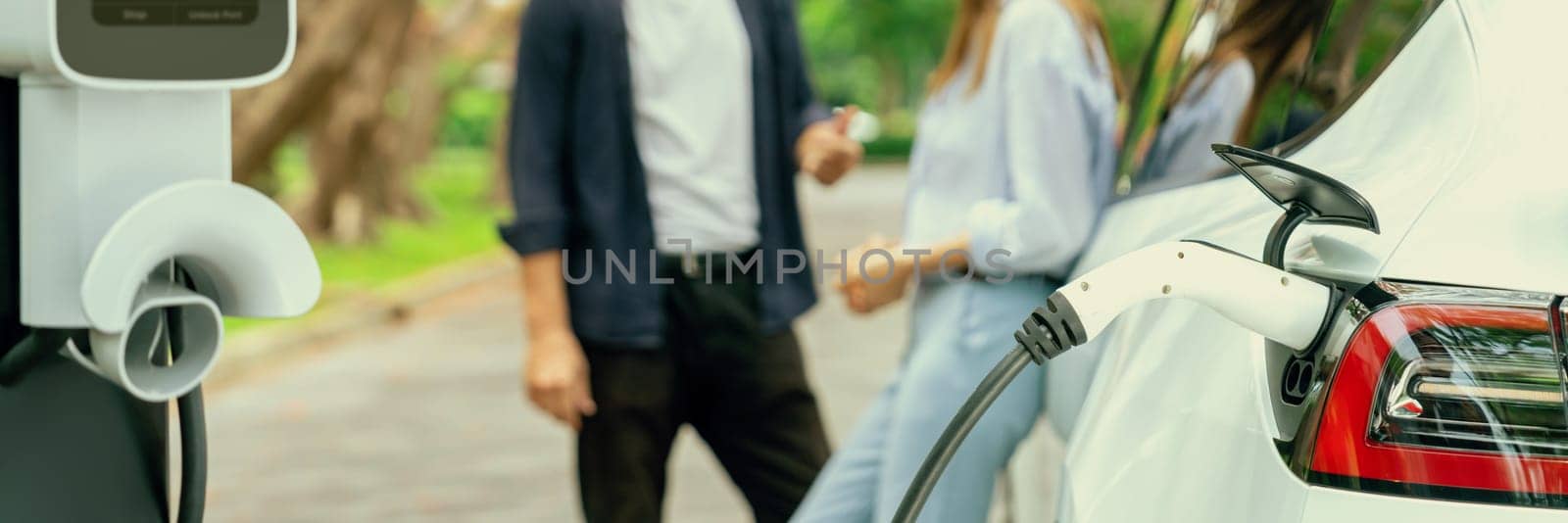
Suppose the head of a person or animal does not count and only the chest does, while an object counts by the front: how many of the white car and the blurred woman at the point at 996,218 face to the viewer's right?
0

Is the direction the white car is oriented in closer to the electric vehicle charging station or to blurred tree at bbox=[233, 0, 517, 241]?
the blurred tree

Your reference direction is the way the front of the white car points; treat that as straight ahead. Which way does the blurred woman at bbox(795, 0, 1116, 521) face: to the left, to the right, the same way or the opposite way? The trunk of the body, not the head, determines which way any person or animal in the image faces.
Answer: to the left

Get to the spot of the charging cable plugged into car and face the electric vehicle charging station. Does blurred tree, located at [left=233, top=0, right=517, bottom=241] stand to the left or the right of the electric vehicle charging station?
right

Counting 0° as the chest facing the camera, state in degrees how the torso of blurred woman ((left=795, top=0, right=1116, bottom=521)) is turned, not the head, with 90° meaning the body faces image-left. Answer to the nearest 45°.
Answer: approximately 45°

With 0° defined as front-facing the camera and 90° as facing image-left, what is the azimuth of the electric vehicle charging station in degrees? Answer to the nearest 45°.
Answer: approximately 315°

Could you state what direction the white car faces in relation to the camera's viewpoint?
facing away from the viewer and to the left of the viewer

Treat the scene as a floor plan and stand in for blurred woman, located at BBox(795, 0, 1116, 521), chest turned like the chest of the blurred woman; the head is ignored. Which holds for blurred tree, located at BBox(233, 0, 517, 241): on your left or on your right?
on your right

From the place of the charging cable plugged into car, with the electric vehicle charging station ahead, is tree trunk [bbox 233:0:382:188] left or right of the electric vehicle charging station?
right

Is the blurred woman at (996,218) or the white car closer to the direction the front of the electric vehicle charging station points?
the white car
